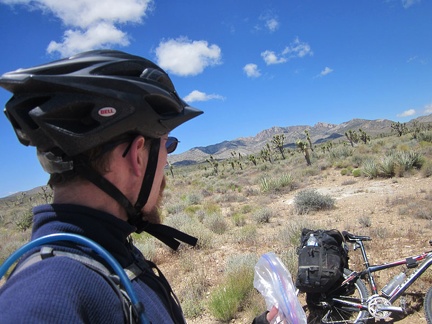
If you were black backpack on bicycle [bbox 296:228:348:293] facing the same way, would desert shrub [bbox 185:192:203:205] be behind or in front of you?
behind

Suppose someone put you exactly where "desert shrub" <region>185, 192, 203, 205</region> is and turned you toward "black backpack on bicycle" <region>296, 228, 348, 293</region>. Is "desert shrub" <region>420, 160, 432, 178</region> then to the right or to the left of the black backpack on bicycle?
left

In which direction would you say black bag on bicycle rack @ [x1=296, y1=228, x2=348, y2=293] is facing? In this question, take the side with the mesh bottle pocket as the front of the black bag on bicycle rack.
toward the camera

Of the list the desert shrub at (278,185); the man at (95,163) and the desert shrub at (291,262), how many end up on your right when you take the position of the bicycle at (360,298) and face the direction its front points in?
1

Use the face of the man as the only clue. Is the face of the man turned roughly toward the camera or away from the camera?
away from the camera

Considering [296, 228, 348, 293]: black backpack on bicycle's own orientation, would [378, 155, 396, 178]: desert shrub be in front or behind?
behind
